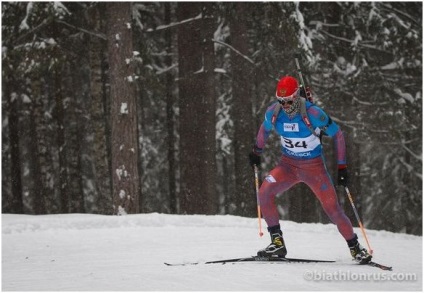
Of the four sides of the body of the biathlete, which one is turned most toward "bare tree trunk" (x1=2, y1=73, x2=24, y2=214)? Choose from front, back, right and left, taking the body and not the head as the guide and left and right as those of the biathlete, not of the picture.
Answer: right

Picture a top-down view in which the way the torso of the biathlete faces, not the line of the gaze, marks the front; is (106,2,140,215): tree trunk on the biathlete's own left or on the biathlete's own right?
on the biathlete's own right

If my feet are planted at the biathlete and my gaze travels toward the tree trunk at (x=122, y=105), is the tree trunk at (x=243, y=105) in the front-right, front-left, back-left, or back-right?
front-right

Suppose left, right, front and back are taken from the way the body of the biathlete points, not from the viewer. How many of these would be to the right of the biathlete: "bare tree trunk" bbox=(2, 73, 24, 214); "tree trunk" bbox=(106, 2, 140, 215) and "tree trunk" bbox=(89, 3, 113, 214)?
3

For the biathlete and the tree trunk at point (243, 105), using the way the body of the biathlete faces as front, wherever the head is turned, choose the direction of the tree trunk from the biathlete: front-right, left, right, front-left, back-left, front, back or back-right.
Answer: back-right

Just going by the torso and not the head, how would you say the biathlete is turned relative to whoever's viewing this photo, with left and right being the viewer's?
facing the viewer and to the left of the viewer

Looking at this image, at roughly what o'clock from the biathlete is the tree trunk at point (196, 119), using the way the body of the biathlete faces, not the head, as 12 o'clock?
The tree trunk is roughly at 4 o'clock from the biathlete.
